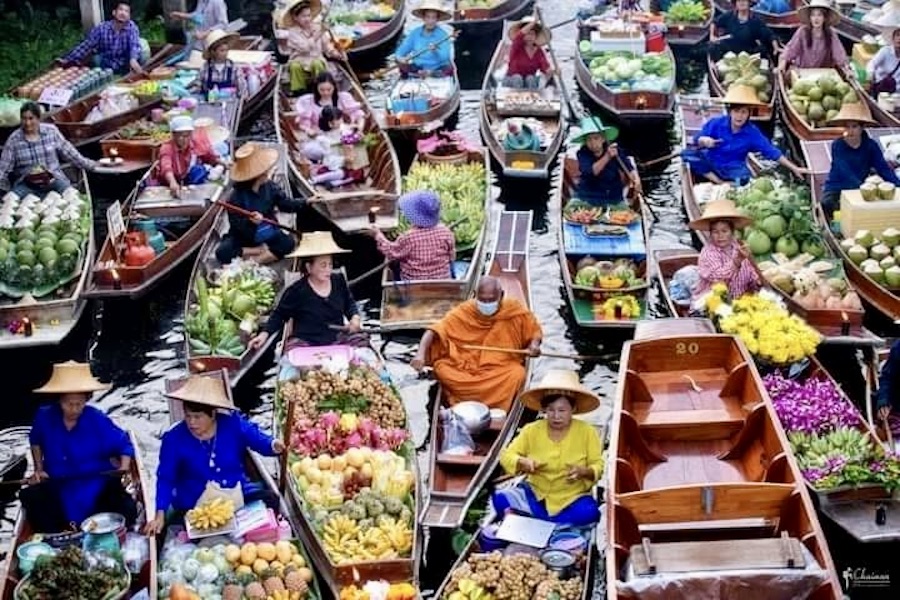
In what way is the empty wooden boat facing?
away from the camera

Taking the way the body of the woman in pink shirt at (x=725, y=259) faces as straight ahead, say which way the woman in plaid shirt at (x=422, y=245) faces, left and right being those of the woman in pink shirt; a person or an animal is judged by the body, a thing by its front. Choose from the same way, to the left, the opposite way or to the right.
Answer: the opposite way

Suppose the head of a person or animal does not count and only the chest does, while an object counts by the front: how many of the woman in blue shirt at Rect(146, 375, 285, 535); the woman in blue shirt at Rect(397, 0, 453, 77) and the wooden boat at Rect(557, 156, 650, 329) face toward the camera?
3

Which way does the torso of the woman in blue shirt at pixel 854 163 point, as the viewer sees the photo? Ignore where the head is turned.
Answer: toward the camera

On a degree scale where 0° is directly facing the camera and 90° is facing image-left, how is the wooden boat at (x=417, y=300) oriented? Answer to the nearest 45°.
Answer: approximately 180°

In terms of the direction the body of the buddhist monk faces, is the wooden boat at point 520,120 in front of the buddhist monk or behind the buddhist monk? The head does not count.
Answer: behind

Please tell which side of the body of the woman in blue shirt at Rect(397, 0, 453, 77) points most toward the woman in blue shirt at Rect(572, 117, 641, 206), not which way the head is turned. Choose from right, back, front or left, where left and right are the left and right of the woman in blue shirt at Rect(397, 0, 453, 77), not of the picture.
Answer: front

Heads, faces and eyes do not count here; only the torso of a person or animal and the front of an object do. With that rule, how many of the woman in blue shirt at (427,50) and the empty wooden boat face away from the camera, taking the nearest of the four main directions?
1

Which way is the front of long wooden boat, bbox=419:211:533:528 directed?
toward the camera

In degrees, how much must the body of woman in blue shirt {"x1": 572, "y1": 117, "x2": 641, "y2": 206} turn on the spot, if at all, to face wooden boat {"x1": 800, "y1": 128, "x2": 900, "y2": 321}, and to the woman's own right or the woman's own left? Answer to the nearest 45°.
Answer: approximately 90° to the woman's own left
